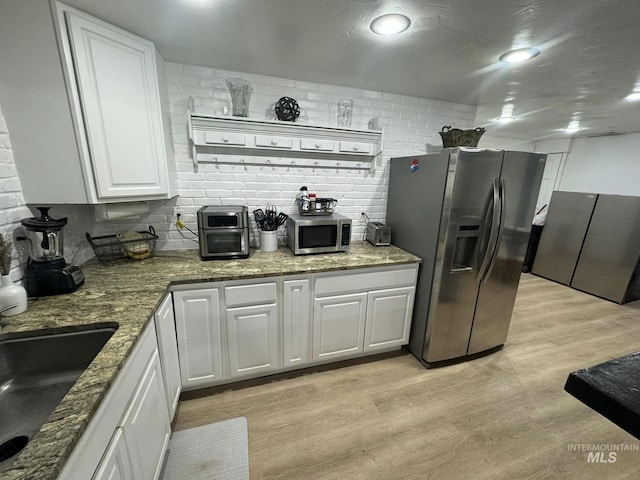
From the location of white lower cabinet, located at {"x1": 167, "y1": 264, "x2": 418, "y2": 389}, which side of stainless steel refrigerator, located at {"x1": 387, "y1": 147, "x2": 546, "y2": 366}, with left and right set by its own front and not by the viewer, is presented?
right

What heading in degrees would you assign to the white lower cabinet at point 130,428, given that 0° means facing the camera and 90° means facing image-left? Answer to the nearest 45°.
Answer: approximately 270°

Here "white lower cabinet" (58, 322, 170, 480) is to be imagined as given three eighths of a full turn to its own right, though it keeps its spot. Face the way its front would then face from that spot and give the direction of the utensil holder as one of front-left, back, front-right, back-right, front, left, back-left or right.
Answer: back

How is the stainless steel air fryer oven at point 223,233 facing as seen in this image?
toward the camera

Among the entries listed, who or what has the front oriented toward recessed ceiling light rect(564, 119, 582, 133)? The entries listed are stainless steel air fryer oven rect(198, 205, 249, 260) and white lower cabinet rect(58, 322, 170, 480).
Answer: the white lower cabinet

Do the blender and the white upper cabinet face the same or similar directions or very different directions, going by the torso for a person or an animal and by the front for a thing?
same or similar directions

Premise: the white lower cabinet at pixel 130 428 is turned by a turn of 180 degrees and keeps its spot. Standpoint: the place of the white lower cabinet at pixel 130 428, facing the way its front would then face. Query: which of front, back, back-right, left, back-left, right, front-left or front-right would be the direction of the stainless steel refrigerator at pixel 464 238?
back

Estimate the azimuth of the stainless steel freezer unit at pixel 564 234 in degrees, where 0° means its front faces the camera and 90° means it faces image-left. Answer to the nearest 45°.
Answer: approximately 45°

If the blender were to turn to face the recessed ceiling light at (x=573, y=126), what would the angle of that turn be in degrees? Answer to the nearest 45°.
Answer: approximately 45° to its left

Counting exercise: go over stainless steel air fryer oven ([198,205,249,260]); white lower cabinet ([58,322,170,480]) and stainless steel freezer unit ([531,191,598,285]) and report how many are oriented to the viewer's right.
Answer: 1

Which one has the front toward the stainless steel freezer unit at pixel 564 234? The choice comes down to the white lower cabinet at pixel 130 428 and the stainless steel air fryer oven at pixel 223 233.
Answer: the white lower cabinet

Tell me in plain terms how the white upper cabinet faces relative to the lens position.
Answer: facing the viewer and to the right of the viewer

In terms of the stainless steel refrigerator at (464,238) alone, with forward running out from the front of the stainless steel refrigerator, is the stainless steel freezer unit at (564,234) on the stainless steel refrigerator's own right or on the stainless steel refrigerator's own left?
on the stainless steel refrigerator's own left

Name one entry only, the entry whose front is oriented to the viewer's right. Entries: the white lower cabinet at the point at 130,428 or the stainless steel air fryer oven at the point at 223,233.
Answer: the white lower cabinet

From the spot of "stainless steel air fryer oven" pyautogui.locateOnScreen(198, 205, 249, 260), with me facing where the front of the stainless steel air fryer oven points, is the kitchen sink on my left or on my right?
on my right

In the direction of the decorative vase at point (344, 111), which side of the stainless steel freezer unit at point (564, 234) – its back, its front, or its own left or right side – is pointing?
front

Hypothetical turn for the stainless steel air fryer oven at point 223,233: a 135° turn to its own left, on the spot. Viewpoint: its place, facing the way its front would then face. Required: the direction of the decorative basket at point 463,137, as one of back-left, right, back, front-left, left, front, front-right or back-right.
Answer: front-right
